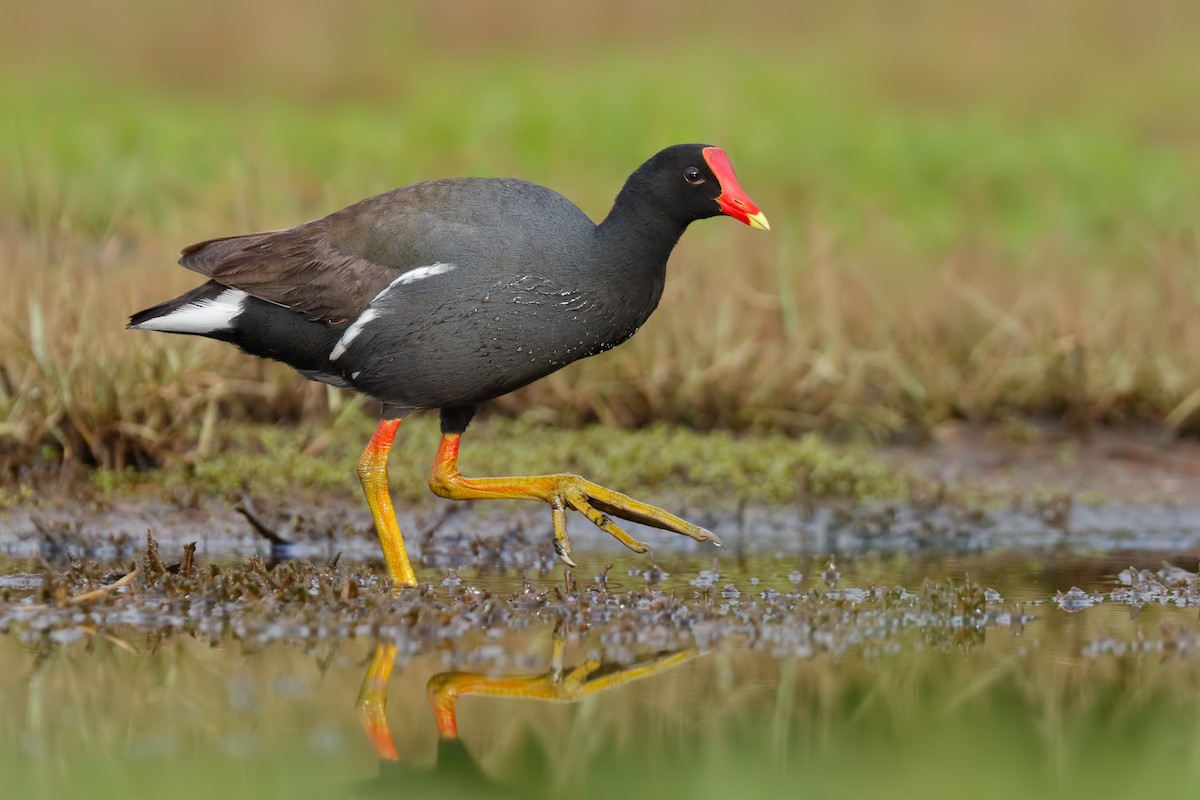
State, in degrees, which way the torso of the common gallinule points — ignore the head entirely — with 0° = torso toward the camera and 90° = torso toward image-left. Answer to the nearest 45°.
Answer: approximately 270°

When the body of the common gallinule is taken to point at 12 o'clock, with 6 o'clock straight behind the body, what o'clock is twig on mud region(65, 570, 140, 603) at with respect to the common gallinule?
The twig on mud is roughly at 5 o'clock from the common gallinule.

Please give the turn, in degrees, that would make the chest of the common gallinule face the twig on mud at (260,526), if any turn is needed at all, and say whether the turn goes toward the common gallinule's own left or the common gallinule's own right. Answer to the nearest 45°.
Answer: approximately 135° to the common gallinule's own left
